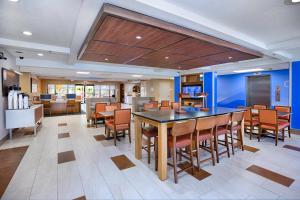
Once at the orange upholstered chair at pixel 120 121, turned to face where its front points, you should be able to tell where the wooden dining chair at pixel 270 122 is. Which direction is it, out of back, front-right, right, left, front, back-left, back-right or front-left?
back-right

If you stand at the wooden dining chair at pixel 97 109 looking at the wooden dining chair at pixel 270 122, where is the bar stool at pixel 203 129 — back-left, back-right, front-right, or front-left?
front-right

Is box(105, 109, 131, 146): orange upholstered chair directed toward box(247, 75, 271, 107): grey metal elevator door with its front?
no

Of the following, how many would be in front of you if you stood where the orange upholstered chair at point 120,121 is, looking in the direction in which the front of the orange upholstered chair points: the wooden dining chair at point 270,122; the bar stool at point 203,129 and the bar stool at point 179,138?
0

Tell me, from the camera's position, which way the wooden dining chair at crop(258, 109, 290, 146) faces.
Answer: facing away from the viewer and to the right of the viewer

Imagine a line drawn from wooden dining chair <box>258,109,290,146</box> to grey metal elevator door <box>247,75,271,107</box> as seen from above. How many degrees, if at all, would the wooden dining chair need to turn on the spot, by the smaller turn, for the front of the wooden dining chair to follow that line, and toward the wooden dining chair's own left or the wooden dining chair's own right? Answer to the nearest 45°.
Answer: approximately 45° to the wooden dining chair's own left

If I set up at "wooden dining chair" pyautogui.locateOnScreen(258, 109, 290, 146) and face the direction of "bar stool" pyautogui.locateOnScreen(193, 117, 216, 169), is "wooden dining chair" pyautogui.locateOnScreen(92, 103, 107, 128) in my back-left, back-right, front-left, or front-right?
front-right

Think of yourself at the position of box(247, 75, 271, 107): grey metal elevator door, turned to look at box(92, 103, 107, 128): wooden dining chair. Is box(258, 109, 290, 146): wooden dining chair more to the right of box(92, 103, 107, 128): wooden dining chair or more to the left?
left

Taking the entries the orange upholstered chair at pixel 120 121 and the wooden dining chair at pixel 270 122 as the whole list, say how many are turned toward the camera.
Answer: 0

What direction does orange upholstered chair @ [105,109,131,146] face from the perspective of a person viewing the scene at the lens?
facing away from the viewer and to the left of the viewer

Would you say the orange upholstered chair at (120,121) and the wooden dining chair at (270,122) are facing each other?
no

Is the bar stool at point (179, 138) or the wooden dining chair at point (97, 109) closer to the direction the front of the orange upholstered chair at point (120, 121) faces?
the wooden dining chair
